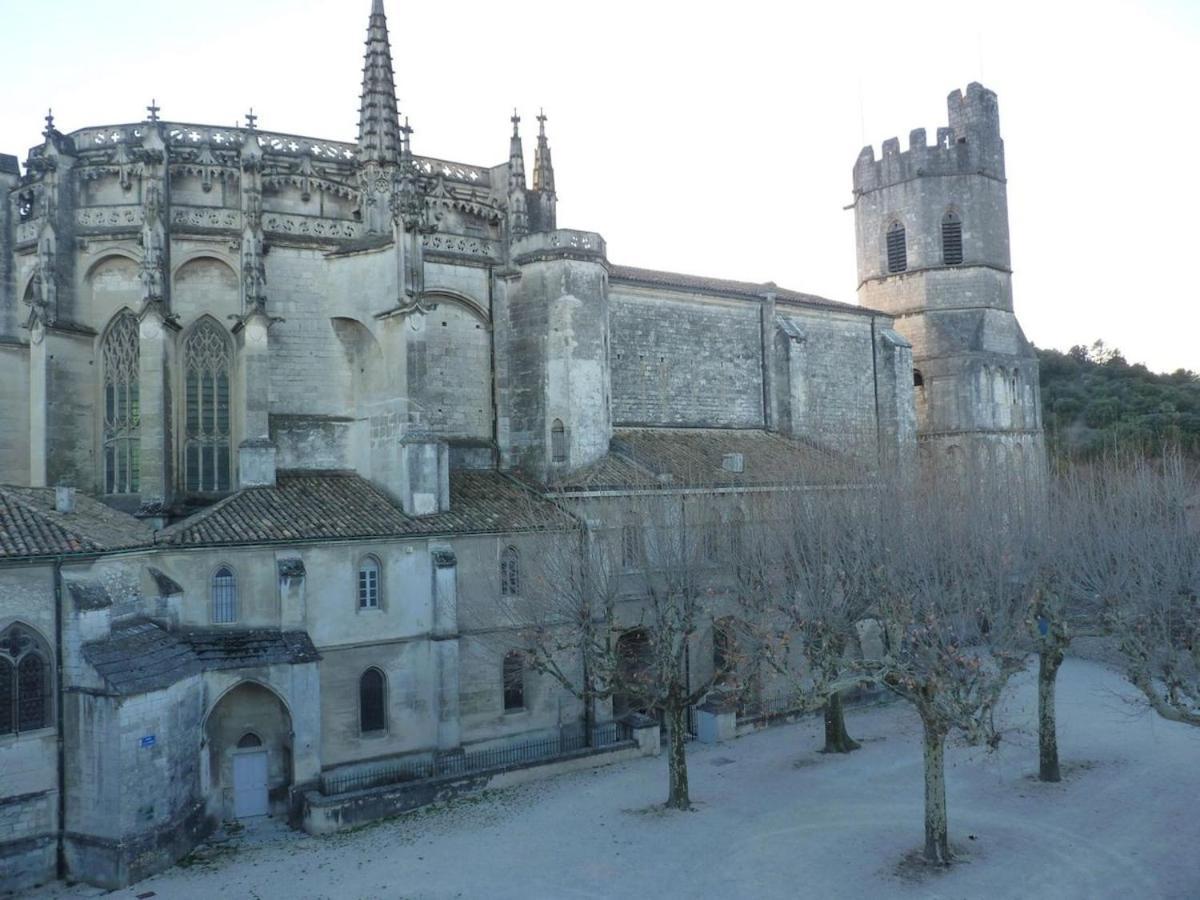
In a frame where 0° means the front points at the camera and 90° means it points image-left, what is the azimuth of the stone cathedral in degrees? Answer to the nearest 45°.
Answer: approximately 225°

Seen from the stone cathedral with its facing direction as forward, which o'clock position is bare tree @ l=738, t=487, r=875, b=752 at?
The bare tree is roughly at 11 o'clock from the stone cathedral.

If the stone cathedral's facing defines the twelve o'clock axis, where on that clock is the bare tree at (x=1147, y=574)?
The bare tree is roughly at 11 o'clock from the stone cathedral.
